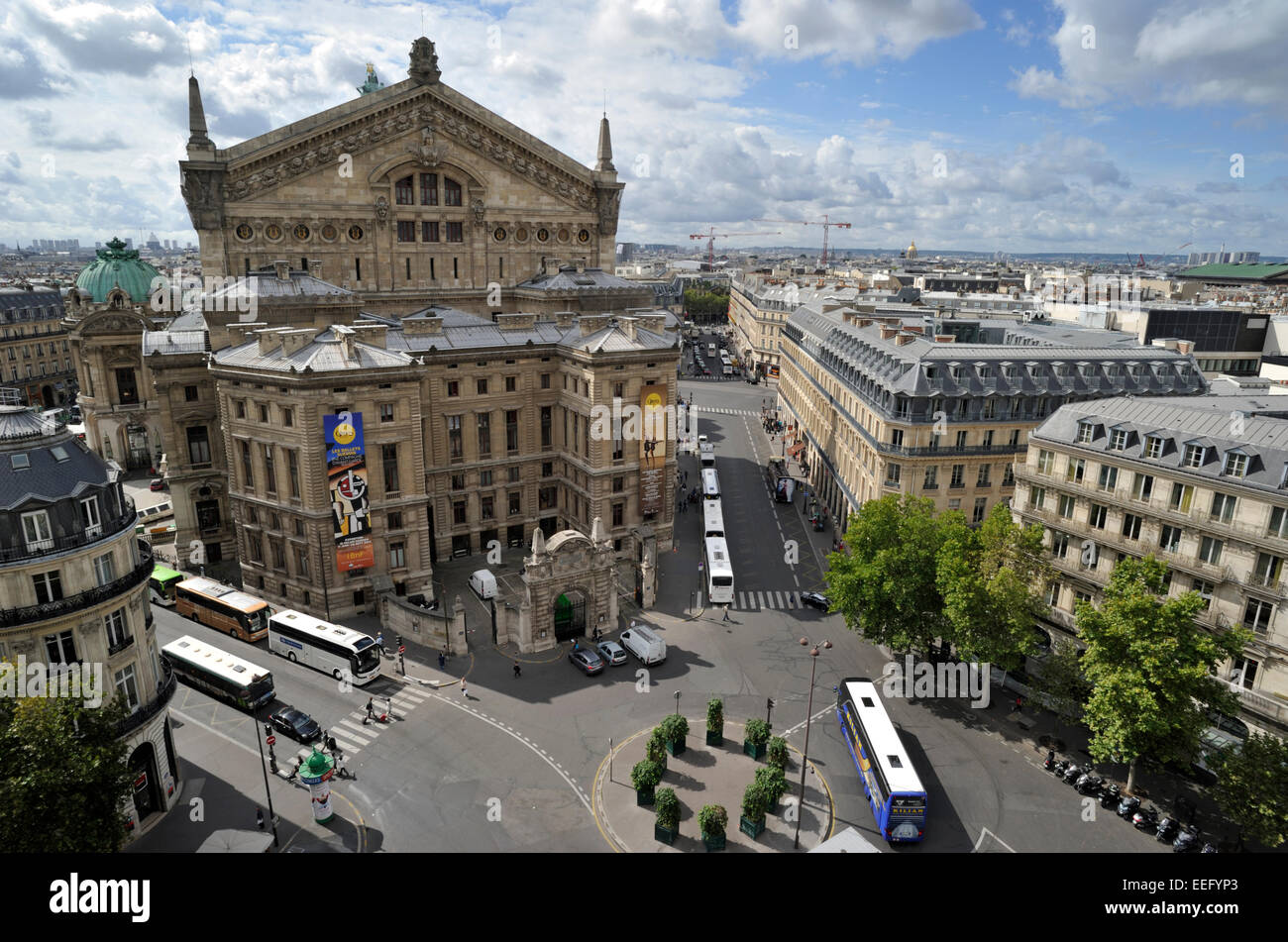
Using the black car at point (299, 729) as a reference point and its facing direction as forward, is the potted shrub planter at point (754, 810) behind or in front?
in front

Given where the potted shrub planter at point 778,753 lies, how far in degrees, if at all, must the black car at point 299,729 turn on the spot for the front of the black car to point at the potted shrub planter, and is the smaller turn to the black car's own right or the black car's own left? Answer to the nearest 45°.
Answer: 0° — it already faces it

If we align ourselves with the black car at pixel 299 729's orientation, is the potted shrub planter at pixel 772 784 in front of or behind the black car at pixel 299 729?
in front

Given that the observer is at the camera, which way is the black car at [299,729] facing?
facing the viewer and to the right of the viewer

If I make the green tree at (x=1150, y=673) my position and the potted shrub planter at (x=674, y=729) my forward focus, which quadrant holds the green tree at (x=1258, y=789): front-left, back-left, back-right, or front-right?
back-left

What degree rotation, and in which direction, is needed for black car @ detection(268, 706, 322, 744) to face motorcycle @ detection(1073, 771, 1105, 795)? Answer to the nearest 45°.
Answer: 0° — it already faces it

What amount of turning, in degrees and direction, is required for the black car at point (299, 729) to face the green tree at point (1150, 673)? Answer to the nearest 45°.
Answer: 0° — it already faces it

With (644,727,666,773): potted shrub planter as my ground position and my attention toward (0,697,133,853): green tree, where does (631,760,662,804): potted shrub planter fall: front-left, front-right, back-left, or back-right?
front-left

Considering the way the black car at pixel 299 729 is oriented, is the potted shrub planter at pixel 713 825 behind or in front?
in front

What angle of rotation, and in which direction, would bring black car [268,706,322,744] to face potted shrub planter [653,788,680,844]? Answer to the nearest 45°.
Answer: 0° — it already faces it

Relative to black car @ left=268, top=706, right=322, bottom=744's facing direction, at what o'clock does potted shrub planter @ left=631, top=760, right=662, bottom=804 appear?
The potted shrub planter is roughly at 12 o'clock from the black car.
